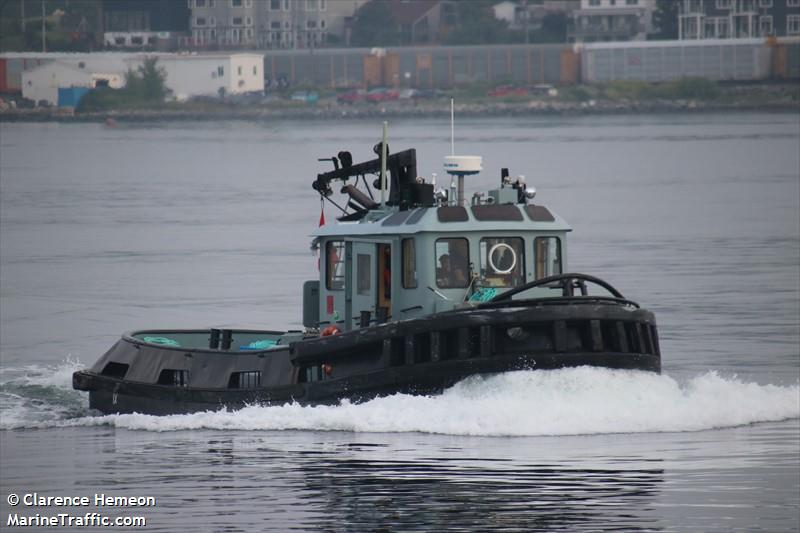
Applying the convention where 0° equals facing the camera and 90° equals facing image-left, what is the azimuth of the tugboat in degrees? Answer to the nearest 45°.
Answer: approximately 315°
